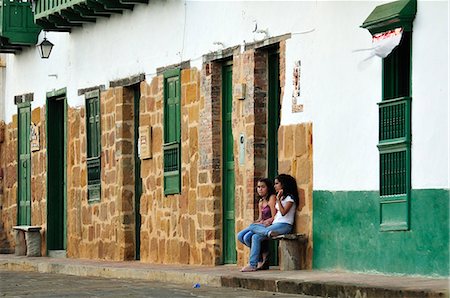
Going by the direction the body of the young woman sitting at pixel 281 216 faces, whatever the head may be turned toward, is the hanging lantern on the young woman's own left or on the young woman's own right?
on the young woman's own right

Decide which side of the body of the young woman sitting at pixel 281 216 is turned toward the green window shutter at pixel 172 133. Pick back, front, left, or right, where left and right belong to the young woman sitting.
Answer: right

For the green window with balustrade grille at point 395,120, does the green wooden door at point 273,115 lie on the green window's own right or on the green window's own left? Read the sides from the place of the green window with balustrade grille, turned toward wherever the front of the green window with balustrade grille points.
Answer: on the green window's own right

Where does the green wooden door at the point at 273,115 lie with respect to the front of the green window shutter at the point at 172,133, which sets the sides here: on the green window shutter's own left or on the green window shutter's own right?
on the green window shutter's own left

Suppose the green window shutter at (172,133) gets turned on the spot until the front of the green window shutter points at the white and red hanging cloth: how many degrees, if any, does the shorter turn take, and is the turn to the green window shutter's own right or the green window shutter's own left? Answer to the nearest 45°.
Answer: approximately 45° to the green window shutter's own left

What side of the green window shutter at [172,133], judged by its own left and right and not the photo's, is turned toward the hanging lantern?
right

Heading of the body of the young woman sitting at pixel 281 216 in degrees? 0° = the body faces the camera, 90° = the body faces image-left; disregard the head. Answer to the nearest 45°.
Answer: approximately 90°

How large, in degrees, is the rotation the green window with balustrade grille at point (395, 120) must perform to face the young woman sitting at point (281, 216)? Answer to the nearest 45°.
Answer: approximately 90° to its right
